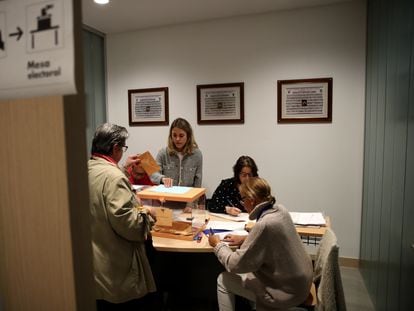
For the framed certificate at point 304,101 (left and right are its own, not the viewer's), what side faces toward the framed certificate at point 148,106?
right

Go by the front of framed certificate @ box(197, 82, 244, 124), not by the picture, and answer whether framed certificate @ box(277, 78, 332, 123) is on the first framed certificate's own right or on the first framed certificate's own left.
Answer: on the first framed certificate's own left

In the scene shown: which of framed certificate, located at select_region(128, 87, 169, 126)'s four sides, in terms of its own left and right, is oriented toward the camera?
front

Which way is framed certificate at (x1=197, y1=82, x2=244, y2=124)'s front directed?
toward the camera

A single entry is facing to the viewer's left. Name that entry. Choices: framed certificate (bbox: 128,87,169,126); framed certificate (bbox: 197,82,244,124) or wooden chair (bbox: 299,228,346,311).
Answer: the wooden chair

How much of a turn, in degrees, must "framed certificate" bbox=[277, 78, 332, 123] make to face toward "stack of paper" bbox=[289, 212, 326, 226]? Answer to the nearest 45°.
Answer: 0° — it already faces it

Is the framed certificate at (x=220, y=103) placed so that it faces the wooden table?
yes

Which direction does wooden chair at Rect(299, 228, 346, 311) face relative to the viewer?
to the viewer's left

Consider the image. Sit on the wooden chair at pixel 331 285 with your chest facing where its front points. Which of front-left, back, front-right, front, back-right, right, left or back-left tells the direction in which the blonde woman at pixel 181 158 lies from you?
front-right

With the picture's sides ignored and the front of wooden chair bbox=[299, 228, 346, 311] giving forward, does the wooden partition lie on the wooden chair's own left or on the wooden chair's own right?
on the wooden chair's own left

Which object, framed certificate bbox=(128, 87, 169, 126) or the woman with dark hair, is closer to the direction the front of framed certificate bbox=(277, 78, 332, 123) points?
the woman with dark hair

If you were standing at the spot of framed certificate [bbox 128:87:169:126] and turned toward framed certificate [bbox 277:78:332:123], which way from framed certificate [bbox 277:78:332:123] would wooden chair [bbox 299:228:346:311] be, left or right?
right

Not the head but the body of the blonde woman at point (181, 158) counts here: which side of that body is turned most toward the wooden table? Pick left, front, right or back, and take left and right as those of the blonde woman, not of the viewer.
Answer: front

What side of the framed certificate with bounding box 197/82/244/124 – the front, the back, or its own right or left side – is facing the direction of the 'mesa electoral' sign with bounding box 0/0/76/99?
front
